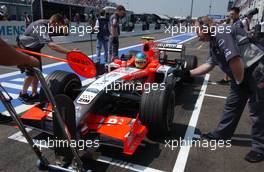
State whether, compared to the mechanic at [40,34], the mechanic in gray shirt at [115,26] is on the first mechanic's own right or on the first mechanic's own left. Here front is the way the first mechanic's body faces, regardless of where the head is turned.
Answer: on the first mechanic's own left

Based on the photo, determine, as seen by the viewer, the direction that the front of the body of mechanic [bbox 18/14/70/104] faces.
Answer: to the viewer's right

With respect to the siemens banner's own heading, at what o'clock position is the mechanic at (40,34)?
The mechanic is roughly at 12 o'clock from the siemens banner.

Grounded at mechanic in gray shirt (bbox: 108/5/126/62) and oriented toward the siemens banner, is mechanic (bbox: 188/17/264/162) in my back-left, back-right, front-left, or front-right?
back-left

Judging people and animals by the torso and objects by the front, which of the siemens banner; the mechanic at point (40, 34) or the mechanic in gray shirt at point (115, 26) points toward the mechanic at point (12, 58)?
the siemens banner

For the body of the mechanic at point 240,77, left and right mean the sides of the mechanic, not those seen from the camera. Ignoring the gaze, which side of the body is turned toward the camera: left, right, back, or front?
left

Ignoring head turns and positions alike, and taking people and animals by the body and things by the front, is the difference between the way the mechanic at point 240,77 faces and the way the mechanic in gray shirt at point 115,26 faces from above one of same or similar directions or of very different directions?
very different directions
